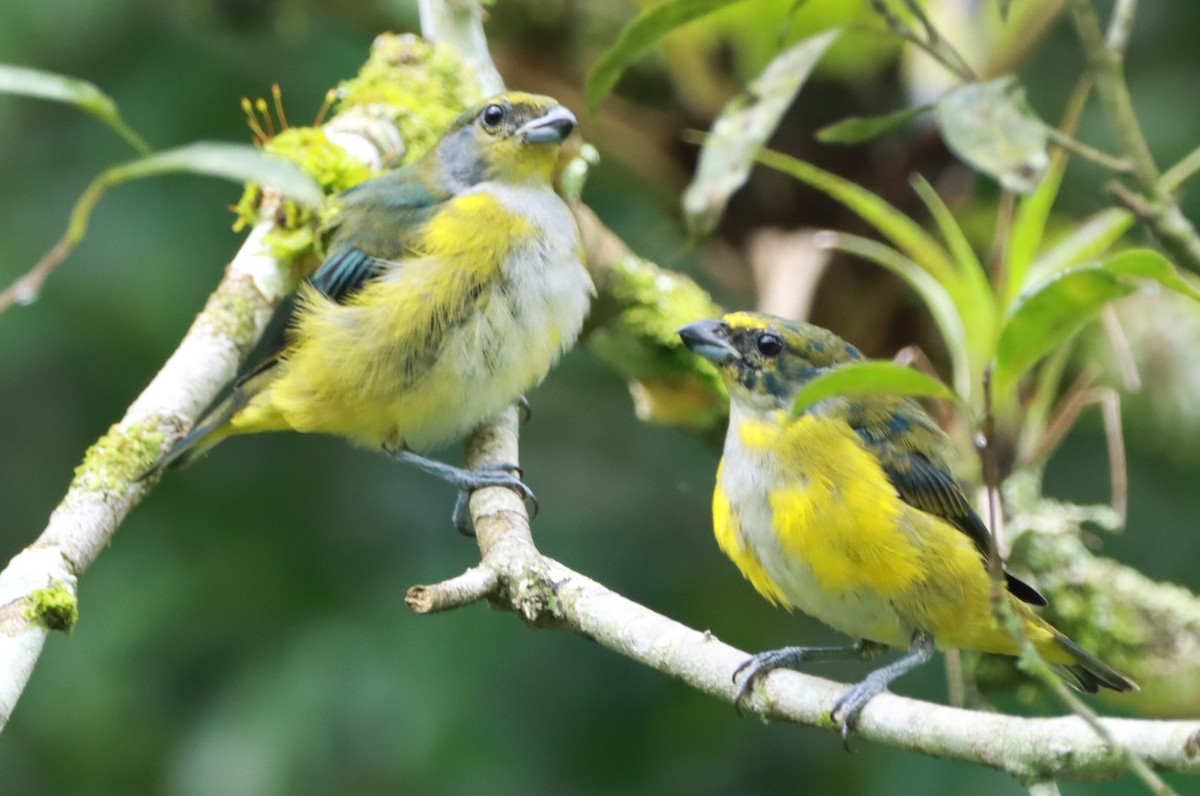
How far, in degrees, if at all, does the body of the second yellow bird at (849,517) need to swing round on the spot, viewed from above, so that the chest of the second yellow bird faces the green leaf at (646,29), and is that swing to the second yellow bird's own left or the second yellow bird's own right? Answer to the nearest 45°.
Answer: approximately 90° to the second yellow bird's own right

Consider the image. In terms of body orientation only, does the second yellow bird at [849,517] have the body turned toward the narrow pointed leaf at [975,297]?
no

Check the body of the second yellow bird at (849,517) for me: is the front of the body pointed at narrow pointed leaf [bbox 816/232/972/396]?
no

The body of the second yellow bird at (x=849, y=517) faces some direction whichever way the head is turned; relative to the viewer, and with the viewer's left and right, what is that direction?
facing the viewer and to the left of the viewer

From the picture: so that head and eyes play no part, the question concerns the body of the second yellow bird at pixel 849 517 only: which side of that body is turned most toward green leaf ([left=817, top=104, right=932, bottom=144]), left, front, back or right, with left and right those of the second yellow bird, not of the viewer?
right

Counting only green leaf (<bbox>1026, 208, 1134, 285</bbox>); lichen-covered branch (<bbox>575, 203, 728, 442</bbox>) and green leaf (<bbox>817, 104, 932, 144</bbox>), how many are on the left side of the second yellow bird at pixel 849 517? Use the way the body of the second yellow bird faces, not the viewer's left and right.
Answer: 0

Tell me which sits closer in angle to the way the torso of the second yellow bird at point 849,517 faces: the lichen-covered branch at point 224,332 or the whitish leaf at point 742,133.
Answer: the lichen-covered branch

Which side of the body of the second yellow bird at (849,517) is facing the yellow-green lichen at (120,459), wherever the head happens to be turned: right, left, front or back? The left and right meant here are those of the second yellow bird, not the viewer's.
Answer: front

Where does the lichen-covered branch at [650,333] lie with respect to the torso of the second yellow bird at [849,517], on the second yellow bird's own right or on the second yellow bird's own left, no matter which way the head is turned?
on the second yellow bird's own right

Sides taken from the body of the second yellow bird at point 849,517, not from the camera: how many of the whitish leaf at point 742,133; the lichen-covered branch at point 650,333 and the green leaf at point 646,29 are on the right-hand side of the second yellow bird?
3
